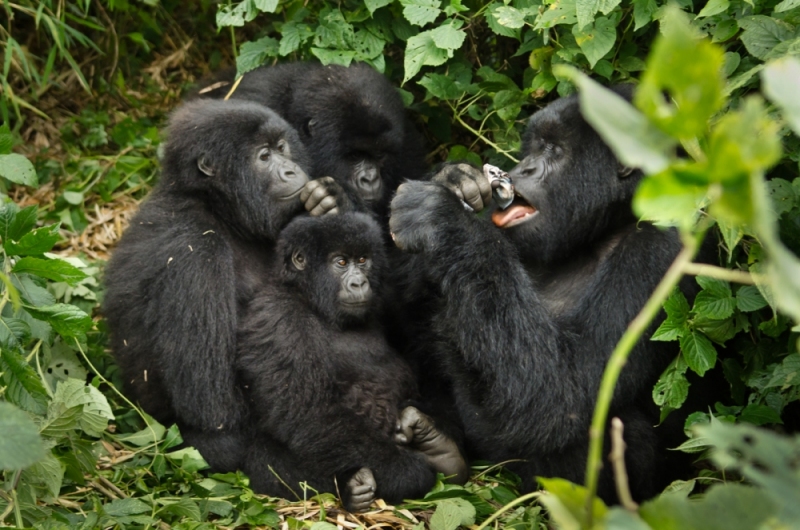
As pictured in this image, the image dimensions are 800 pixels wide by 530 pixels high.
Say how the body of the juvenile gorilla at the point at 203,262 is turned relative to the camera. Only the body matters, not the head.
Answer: to the viewer's right

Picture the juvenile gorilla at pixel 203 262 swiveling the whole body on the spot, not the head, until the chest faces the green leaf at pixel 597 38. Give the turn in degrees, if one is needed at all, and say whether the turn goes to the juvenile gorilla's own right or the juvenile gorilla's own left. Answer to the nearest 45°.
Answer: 0° — it already faces it

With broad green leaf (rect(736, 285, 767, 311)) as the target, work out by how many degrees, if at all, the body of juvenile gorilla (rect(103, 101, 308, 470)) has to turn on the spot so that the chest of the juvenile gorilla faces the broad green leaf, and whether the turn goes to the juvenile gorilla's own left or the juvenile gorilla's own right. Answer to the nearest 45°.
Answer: approximately 45° to the juvenile gorilla's own right

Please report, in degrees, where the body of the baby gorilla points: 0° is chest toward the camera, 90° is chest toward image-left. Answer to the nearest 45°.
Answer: approximately 315°
